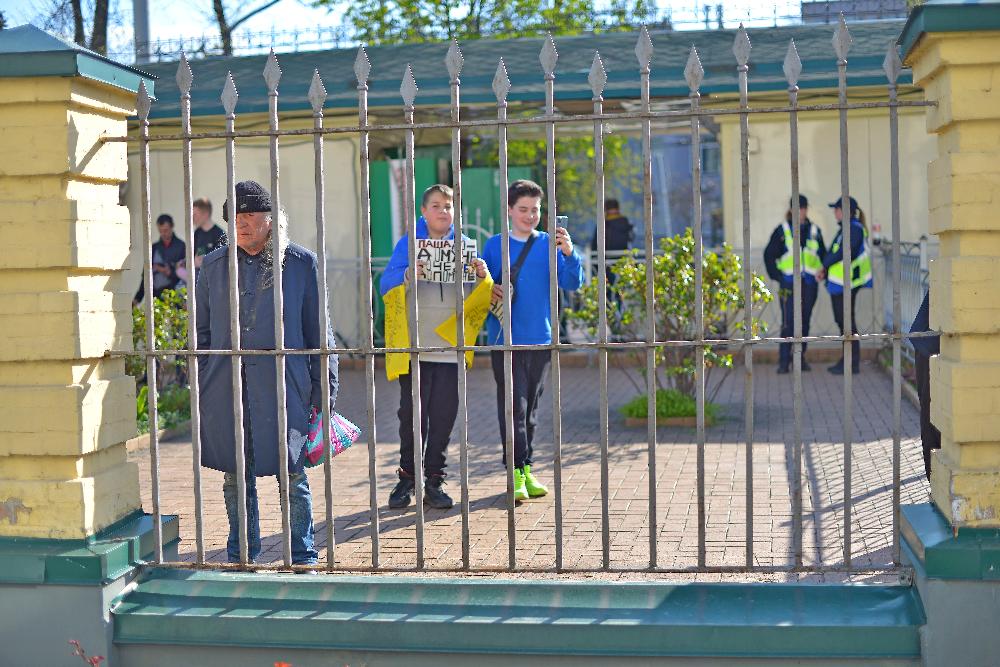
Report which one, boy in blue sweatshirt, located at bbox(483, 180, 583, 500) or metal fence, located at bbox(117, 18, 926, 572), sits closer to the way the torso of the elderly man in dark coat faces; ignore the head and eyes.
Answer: the metal fence

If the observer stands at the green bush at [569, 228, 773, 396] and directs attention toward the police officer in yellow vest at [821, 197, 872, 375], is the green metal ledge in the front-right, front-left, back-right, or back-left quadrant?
back-right

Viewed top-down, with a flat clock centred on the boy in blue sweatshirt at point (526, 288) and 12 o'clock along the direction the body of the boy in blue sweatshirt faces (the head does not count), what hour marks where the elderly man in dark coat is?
The elderly man in dark coat is roughly at 1 o'clock from the boy in blue sweatshirt.

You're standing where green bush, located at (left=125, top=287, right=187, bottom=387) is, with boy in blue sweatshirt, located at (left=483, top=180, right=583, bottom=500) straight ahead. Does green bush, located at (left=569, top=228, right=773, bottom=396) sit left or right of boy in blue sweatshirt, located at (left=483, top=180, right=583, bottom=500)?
left

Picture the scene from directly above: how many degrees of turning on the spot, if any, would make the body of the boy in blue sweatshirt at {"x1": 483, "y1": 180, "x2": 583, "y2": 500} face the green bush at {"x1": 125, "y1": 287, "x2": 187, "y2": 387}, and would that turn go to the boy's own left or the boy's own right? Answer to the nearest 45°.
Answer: approximately 135° to the boy's own right

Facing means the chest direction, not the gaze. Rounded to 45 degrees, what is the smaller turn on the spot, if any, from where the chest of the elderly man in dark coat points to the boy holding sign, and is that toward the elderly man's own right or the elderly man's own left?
approximately 135° to the elderly man's own left
